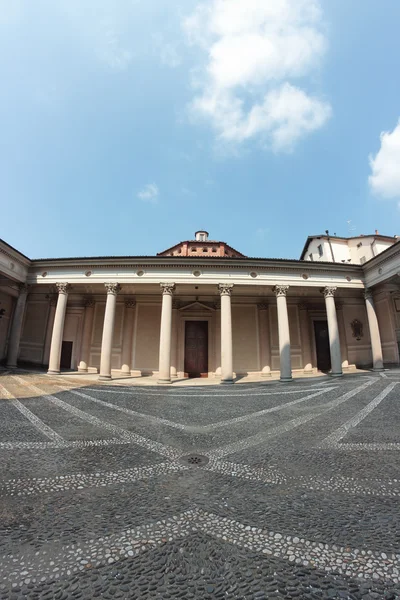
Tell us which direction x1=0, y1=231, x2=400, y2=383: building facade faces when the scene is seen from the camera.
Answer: facing the viewer

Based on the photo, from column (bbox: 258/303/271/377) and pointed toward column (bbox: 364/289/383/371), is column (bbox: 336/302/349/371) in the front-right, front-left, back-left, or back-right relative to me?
front-left
